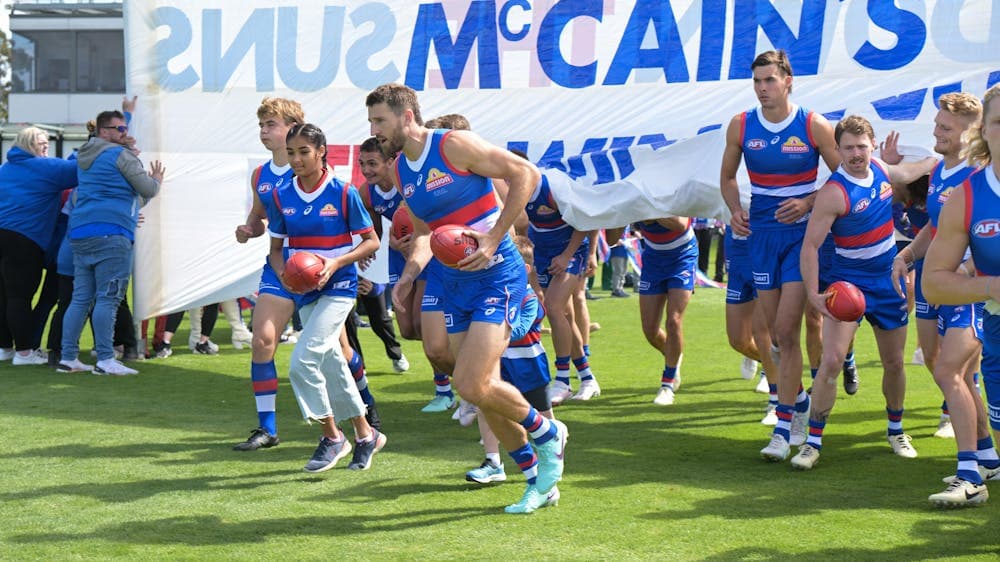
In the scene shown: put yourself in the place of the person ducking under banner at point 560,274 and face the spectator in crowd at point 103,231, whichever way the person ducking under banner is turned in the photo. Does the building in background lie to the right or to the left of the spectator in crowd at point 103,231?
right

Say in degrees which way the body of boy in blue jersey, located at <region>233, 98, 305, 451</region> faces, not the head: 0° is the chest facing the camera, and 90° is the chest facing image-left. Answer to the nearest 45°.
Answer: approximately 45°

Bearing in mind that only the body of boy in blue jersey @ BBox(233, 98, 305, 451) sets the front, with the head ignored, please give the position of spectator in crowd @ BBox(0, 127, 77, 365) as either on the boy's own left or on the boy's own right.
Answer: on the boy's own right

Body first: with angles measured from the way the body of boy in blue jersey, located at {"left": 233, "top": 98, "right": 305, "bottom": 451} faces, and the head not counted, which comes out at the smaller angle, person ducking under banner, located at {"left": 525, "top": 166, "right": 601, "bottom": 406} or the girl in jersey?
the girl in jersey
